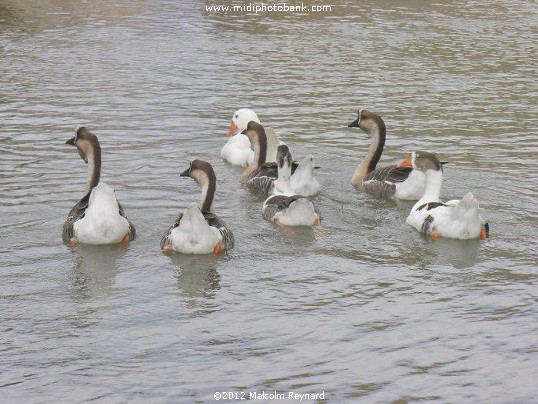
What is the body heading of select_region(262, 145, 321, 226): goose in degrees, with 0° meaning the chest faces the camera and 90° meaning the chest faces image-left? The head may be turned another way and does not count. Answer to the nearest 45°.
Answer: approximately 135°

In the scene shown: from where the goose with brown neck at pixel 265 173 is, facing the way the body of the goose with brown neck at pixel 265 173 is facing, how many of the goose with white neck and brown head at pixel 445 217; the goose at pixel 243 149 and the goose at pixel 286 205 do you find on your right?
1

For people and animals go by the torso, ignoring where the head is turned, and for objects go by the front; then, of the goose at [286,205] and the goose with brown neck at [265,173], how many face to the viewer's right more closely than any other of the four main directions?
0

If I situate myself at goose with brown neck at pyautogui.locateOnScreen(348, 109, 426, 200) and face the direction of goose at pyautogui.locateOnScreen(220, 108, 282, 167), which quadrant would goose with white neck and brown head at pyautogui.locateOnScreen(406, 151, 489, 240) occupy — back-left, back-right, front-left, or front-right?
back-left

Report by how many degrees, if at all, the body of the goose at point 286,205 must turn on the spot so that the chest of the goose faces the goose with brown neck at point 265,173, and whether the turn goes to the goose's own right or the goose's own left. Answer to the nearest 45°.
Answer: approximately 45° to the goose's own right

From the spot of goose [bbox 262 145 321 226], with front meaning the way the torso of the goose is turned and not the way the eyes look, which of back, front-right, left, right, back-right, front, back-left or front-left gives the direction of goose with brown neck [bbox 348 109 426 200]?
right

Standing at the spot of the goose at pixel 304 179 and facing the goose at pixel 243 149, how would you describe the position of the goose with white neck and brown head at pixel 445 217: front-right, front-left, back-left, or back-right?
back-right
